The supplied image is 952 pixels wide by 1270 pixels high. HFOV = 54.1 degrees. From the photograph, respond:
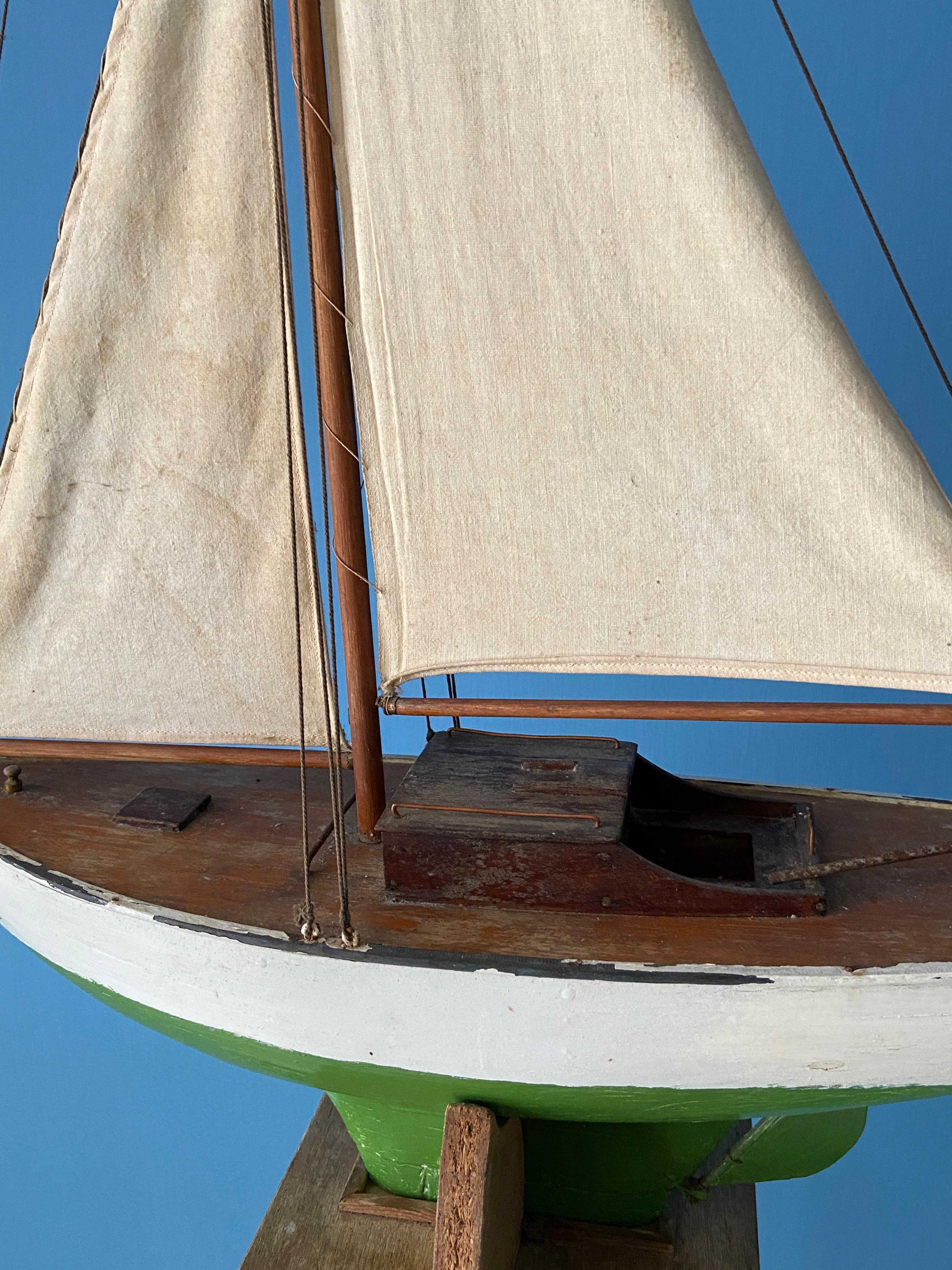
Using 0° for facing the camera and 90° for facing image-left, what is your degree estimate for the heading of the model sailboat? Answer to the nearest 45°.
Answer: approximately 90°
